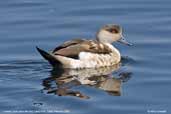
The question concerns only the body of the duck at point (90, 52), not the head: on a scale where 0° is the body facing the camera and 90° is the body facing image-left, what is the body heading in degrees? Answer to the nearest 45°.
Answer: approximately 270°
